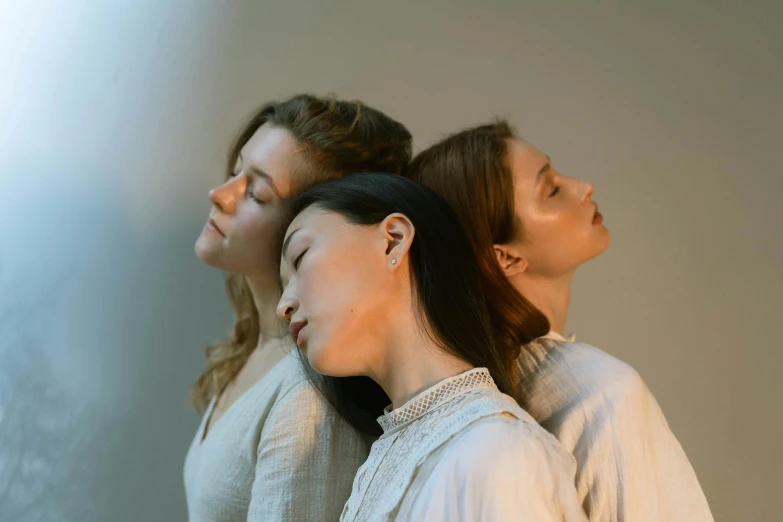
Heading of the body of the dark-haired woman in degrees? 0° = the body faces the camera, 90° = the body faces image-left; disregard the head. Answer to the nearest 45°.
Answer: approximately 90°

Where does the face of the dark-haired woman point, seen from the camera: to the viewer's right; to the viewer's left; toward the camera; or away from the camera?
to the viewer's left
